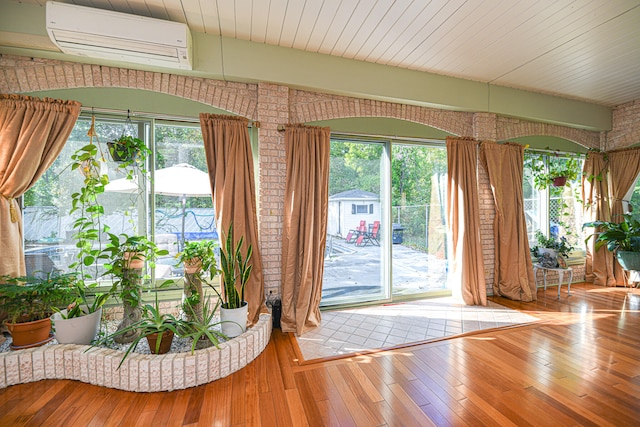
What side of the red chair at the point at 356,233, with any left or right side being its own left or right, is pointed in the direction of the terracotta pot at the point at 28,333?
front

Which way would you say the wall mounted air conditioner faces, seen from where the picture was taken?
facing the viewer

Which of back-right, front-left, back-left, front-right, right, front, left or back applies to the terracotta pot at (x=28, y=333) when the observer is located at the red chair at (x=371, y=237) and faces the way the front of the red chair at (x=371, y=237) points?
front

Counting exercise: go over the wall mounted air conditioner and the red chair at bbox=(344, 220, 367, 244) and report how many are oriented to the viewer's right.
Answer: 0

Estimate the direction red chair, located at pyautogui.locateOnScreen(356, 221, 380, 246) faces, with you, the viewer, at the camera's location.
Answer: facing the viewer and to the left of the viewer

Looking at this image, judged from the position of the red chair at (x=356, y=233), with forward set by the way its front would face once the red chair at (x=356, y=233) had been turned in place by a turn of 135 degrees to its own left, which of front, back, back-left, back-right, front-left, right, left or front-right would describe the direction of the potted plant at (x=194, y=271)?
back-right

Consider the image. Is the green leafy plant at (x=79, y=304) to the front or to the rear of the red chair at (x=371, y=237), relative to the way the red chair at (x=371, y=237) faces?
to the front

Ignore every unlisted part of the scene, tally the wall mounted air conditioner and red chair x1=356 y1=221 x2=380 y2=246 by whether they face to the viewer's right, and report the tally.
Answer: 0
